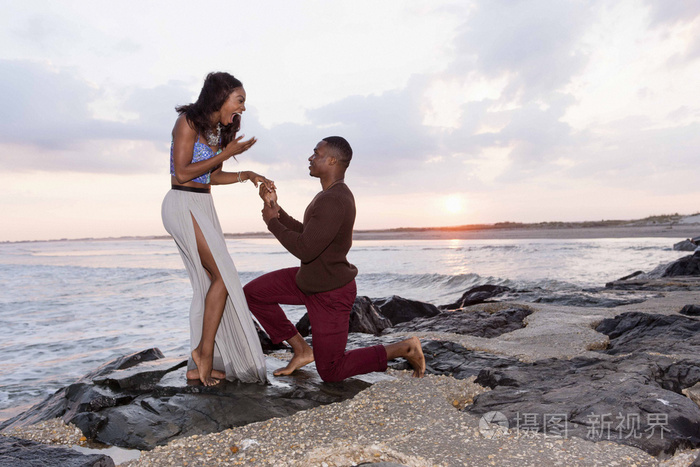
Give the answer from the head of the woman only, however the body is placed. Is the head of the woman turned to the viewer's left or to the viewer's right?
to the viewer's right

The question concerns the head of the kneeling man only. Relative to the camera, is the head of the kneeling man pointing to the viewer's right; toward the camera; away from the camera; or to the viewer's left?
to the viewer's left

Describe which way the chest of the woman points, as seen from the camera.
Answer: to the viewer's right

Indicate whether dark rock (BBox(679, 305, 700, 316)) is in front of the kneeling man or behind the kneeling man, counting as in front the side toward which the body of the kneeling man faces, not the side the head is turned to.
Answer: behind

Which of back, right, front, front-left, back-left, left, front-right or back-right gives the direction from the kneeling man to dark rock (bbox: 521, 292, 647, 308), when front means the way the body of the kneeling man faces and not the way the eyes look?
back-right

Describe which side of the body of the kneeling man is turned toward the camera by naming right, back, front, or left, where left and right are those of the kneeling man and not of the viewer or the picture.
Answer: left

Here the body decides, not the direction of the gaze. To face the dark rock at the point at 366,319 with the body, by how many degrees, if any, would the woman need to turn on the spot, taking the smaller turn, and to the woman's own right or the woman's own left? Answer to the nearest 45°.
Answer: approximately 45° to the woman's own left

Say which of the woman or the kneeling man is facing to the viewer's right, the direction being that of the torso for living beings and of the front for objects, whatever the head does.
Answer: the woman

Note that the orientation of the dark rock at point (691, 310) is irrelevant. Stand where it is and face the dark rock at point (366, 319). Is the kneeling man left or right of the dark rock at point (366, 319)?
left

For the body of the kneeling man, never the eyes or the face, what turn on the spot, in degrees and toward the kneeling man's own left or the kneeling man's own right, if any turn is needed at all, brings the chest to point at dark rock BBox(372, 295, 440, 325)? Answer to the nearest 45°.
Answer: approximately 90° to the kneeling man's own right

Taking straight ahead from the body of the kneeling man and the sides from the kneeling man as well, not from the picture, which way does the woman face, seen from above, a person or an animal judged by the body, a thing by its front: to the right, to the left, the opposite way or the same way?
the opposite way

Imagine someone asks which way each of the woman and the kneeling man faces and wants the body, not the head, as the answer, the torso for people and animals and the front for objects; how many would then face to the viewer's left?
1
